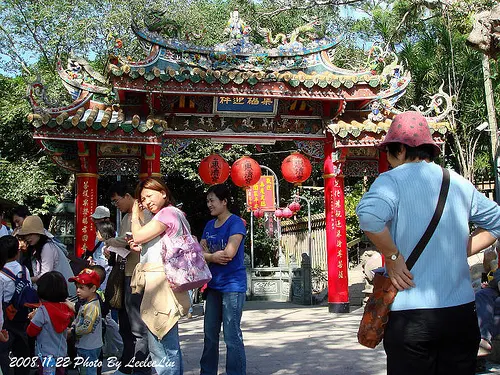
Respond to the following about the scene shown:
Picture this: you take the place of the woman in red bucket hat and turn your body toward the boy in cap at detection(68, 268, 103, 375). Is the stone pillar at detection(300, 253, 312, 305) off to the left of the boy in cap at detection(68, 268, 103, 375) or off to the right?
right

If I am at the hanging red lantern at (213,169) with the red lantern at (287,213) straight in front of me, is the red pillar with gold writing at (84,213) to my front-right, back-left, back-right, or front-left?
back-left

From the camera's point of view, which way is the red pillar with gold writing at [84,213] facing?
toward the camera

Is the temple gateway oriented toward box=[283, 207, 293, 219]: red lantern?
no

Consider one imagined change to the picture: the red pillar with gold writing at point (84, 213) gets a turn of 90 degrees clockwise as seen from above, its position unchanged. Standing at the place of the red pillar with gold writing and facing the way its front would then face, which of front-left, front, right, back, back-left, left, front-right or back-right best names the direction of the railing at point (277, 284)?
back-right

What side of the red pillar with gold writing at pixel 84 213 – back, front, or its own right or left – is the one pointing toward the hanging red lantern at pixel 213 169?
left

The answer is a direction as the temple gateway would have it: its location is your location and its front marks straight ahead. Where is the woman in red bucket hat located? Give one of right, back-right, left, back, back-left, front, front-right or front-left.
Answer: front

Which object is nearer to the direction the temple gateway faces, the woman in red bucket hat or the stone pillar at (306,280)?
the woman in red bucket hat

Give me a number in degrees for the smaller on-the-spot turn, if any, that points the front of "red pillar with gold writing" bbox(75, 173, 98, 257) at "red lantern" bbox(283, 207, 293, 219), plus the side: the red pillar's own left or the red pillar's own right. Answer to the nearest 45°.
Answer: approximately 135° to the red pillar's own left

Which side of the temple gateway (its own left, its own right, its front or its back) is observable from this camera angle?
front

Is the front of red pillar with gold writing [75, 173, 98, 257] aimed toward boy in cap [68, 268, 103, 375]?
yes

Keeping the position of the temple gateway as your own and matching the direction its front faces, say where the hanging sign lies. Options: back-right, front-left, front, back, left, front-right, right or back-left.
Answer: back

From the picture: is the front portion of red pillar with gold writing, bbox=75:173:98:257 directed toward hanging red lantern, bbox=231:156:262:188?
no

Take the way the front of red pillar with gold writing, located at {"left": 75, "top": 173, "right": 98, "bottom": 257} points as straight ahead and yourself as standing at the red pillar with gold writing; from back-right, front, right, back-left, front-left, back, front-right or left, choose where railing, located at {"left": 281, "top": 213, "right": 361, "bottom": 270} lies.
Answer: back-left

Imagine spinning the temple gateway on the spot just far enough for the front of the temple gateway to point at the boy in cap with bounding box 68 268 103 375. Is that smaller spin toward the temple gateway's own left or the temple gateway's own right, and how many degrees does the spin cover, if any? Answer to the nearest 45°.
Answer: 0° — it already faces them

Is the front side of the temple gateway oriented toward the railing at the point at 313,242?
no

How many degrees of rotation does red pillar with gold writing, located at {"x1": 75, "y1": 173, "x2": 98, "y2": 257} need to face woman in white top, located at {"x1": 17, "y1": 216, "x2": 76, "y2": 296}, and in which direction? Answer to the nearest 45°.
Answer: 0° — it already faces them
